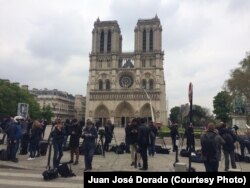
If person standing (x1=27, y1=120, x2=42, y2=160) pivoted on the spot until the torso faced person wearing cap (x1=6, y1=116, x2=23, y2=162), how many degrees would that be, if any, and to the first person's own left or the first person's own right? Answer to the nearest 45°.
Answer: approximately 45° to the first person's own left

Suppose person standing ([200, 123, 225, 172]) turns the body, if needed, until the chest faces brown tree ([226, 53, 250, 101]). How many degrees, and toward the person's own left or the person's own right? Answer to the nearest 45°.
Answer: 0° — they already face it

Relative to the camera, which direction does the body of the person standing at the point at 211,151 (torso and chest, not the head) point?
away from the camera

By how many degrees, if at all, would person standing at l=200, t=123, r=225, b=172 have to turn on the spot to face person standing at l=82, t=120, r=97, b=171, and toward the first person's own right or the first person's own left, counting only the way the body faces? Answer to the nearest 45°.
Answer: approximately 90° to the first person's own left

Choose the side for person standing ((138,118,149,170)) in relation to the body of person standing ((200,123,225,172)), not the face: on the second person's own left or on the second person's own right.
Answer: on the second person's own left

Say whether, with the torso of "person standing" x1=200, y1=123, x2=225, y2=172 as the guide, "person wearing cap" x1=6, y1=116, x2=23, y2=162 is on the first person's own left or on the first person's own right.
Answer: on the first person's own left
